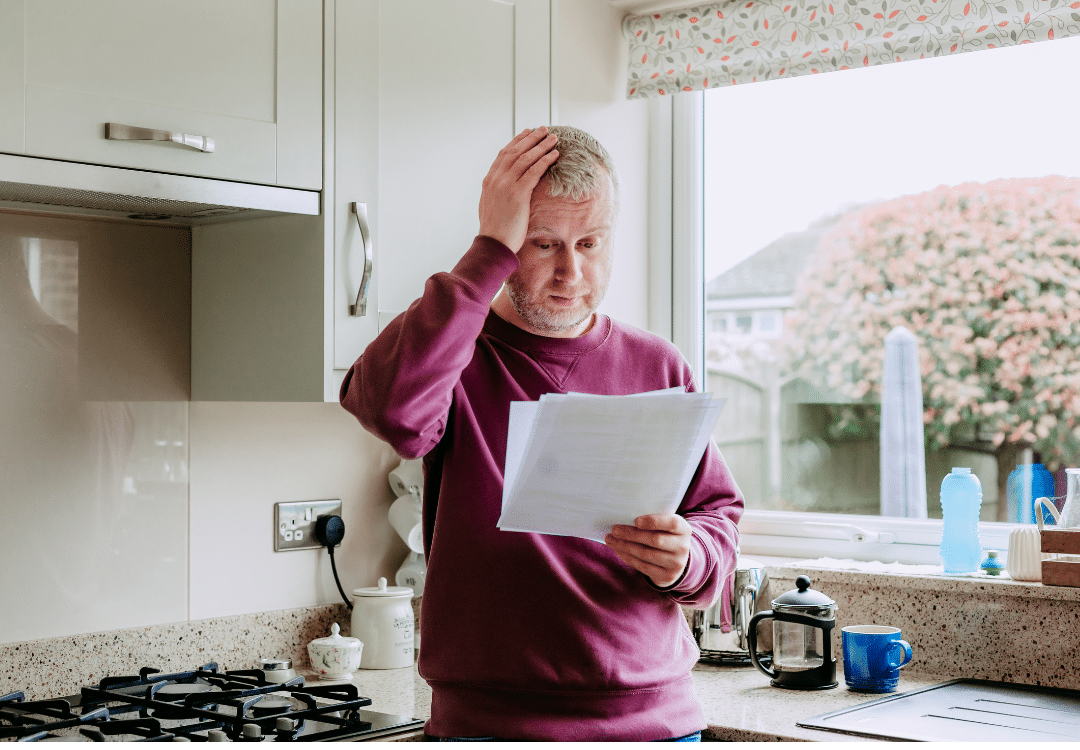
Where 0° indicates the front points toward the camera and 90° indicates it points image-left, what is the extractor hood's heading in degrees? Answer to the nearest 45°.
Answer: approximately 315°

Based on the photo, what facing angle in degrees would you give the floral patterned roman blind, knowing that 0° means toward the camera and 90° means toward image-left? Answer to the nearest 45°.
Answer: approximately 45°
